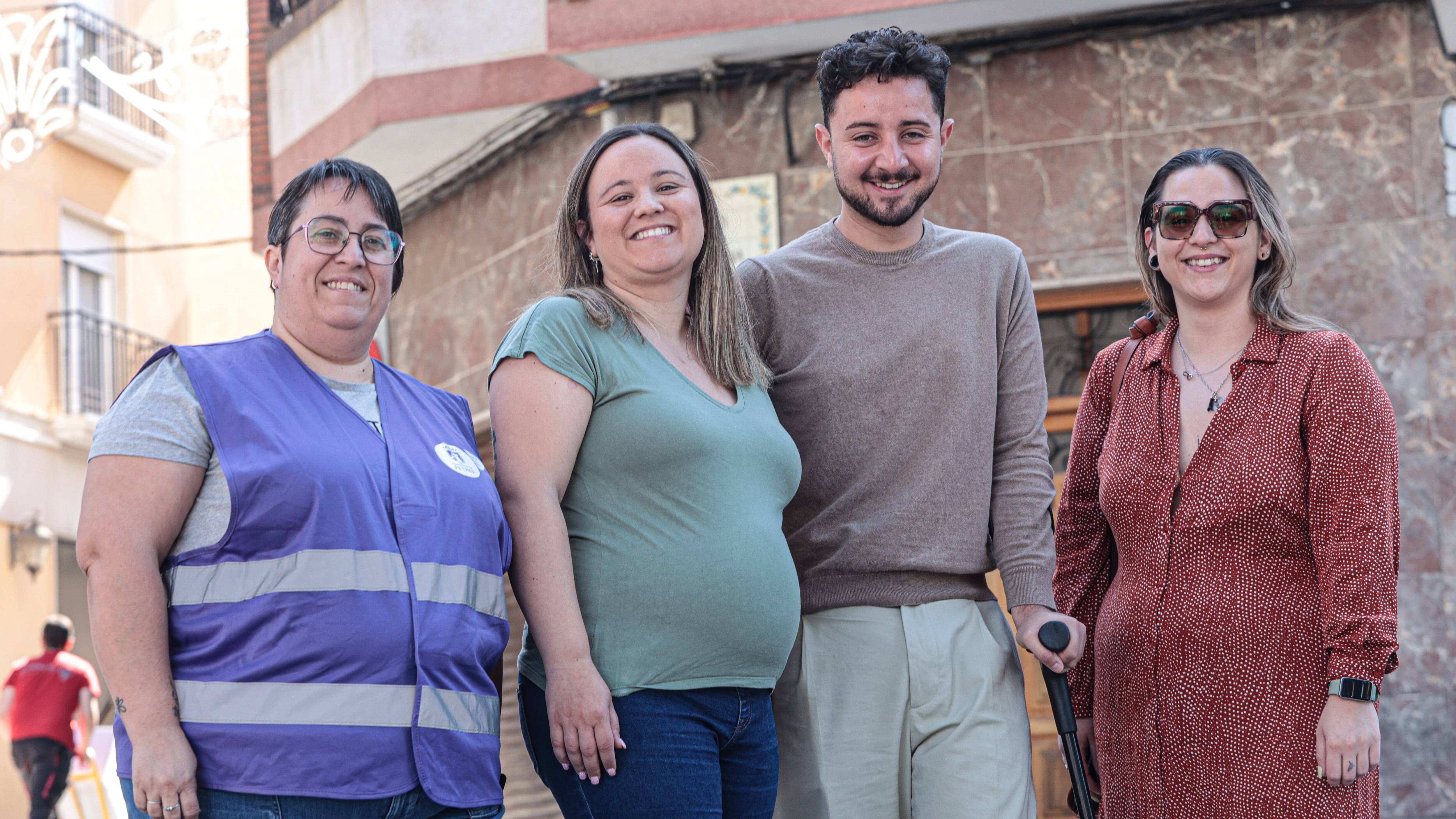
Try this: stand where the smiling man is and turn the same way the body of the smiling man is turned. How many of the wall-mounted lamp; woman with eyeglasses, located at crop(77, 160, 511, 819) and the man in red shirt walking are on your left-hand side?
0

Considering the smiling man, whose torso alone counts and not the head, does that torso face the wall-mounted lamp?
no

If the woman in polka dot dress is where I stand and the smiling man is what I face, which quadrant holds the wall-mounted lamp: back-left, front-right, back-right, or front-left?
front-right

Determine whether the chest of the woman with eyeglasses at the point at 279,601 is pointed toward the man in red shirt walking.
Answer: no

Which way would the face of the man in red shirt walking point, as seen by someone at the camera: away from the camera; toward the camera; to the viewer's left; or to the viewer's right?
away from the camera

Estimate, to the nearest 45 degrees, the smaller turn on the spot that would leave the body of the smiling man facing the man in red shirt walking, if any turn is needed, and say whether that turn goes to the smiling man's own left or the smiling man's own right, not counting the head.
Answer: approximately 135° to the smiling man's own right

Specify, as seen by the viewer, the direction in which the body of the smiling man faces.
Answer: toward the camera

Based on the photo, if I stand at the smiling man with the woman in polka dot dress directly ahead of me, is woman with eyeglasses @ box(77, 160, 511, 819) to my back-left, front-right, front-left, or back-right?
back-right

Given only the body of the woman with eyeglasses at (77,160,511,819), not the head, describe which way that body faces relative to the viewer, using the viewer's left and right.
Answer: facing the viewer and to the right of the viewer

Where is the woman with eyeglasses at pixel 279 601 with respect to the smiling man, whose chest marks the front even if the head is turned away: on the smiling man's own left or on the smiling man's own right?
on the smiling man's own right

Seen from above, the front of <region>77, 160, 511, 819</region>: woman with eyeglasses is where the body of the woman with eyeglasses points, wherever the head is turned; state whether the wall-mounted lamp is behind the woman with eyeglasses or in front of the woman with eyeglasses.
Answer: behind

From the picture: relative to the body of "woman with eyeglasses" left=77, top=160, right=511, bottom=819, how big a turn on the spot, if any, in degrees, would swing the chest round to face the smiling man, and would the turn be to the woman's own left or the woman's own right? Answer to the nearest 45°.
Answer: approximately 45° to the woman's own left

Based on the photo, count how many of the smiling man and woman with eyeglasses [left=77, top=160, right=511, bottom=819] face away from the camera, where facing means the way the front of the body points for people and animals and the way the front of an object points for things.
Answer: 0

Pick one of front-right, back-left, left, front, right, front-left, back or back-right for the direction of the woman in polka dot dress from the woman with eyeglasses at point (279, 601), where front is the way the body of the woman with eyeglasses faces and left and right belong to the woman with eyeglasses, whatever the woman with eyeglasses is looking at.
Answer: front-left

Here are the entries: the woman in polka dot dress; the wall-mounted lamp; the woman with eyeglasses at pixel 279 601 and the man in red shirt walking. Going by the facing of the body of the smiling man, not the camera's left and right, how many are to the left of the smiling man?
1

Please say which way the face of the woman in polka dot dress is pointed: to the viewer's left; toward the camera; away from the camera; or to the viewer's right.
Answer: toward the camera
